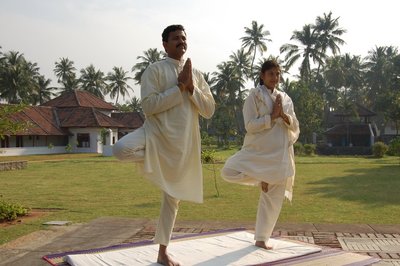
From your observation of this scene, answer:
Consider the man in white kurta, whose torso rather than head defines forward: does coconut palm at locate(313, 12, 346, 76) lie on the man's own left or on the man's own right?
on the man's own left

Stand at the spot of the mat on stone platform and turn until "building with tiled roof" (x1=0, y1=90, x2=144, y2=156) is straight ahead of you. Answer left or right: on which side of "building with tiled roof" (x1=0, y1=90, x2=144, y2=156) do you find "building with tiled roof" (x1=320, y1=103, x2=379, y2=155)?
right

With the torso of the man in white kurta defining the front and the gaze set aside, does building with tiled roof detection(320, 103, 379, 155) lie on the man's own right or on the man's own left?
on the man's own left

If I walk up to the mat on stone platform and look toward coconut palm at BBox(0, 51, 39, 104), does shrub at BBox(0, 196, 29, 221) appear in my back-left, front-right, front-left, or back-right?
front-left

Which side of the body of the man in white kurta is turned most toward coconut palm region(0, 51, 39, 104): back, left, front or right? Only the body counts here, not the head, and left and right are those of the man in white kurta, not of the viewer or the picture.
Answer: back

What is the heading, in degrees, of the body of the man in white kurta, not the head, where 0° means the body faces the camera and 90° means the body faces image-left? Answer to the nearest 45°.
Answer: approximately 315°

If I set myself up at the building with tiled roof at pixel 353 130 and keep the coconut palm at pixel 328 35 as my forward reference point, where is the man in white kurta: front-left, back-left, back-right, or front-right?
back-left

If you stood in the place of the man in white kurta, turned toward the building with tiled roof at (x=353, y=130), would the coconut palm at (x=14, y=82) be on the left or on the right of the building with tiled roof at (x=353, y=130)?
left

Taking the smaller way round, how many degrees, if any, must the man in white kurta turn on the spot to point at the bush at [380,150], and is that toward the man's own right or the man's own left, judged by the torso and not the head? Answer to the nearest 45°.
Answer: approximately 90° to the man's own left
